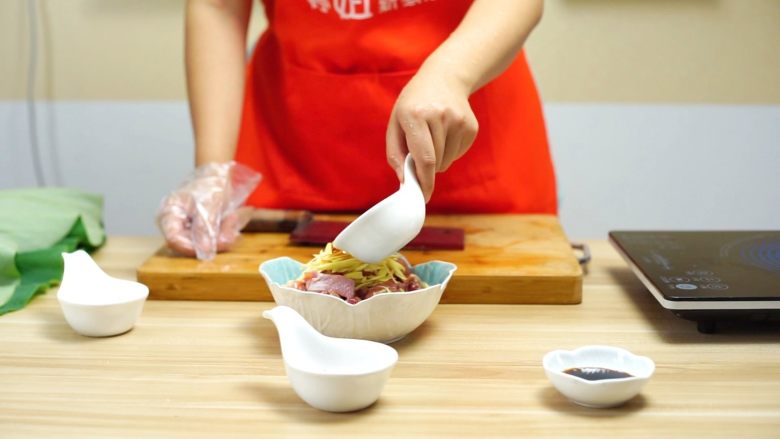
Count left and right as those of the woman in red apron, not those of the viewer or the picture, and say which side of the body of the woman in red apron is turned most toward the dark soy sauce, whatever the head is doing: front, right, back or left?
front

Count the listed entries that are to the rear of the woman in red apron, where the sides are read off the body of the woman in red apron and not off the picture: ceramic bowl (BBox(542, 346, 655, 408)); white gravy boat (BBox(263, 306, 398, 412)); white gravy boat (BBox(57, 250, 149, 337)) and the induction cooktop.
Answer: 0

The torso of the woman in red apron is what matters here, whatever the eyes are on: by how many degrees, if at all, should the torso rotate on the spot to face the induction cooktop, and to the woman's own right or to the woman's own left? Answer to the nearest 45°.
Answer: approximately 45° to the woman's own left

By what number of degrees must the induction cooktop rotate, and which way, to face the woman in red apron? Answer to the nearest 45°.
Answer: approximately 45° to its right

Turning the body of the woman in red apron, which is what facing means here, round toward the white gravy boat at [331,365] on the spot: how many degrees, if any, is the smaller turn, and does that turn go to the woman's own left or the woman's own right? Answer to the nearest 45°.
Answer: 0° — they already face it

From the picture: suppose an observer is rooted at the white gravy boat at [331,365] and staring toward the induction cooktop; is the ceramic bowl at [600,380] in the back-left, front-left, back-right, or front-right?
front-right

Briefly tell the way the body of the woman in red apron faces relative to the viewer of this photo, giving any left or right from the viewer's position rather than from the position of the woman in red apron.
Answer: facing the viewer

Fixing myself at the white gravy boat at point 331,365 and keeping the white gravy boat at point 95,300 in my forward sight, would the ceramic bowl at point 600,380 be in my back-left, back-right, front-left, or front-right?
back-right
